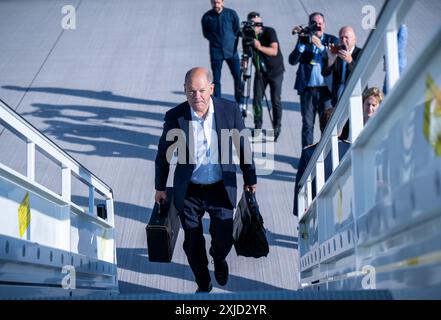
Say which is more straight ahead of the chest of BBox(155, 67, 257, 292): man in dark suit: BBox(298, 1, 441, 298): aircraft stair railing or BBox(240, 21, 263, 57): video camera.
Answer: the aircraft stair railing

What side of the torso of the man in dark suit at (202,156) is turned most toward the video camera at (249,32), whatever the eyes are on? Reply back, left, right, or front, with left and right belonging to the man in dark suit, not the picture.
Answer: back

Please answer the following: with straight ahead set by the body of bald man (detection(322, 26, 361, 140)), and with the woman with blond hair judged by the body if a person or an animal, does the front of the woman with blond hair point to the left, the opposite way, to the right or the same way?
the same way

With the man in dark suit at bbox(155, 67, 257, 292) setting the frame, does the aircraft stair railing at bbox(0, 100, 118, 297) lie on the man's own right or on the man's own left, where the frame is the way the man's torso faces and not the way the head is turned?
on the man's own right

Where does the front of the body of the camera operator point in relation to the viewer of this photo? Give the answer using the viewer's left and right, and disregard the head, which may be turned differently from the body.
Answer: facing the viewer and to the left of the viewer

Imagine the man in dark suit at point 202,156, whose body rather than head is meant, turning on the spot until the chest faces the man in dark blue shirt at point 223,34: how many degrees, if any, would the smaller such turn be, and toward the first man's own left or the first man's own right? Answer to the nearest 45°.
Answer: approximately 180°

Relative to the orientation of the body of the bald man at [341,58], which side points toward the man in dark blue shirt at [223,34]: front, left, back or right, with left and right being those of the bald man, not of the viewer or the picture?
right

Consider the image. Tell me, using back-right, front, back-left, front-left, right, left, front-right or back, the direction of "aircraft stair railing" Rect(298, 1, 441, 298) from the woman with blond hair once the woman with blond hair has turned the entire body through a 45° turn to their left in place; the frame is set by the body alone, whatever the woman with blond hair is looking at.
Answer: front

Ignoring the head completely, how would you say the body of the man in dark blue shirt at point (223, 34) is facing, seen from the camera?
toward the camera

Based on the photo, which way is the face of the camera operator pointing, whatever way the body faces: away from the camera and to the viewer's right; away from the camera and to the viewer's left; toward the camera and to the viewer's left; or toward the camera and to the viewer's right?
toward the camera and to the viewer's left

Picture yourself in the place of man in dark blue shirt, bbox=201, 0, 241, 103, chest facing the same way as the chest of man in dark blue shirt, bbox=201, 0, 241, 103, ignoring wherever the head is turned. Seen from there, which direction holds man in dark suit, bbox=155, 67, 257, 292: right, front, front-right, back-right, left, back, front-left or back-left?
front

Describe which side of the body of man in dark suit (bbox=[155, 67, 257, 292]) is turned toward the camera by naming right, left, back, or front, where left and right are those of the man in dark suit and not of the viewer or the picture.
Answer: front

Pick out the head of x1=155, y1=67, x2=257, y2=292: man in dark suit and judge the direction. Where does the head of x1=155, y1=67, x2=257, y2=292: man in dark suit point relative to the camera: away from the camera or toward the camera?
toward the camera

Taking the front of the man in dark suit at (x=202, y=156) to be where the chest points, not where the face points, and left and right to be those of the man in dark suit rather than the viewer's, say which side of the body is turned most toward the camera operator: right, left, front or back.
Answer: back

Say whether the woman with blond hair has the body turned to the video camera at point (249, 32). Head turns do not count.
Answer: no
